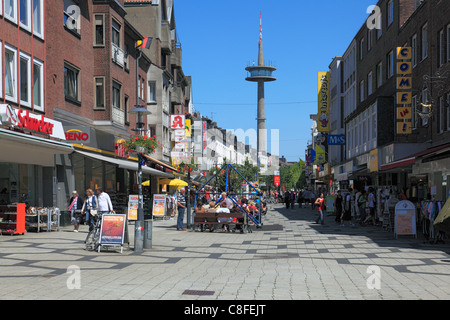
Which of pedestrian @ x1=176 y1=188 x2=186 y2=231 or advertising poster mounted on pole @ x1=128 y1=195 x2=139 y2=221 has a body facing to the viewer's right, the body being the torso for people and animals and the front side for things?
the pedestrian

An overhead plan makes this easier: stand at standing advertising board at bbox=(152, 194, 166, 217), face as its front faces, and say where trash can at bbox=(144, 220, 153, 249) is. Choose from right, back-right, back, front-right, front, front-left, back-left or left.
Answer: front

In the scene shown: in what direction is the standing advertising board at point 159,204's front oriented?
toward the camera

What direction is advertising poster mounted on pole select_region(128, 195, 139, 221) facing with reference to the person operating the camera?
facing the viewer

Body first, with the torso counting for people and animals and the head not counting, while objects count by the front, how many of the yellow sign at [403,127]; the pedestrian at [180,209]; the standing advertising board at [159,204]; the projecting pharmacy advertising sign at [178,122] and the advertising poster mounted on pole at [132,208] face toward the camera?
4

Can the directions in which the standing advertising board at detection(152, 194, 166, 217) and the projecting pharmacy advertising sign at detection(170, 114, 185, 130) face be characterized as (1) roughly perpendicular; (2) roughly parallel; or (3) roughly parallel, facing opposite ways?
roughly parallel

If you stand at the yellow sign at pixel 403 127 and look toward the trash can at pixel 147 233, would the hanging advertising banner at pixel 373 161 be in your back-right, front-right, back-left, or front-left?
back-right

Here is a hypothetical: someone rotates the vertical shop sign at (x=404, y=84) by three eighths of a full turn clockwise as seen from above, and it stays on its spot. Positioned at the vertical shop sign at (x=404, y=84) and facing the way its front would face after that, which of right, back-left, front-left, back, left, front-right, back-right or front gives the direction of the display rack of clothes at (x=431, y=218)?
back-left

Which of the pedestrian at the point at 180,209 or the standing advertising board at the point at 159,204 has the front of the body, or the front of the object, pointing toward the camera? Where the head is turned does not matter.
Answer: the standing advertising board

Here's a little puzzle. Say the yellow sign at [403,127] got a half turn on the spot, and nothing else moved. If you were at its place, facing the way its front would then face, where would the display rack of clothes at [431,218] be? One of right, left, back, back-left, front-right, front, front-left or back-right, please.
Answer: back
